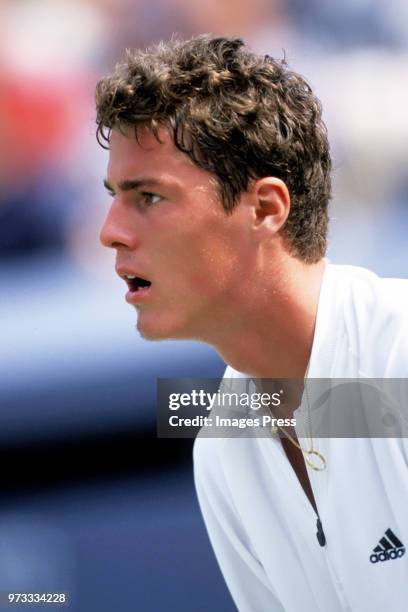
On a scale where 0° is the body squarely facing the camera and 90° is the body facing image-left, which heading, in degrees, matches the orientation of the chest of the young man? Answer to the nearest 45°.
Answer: approximately 45°

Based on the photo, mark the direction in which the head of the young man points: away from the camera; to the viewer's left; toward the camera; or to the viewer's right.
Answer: to the viewer's left
